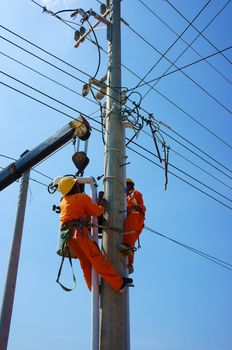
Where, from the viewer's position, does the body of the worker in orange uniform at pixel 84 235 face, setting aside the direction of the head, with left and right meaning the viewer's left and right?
facing away from the viewer and to the right of the viewer

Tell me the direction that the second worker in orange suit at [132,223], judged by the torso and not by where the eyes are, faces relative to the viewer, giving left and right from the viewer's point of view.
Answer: facing the viewer and to the left of the viewer

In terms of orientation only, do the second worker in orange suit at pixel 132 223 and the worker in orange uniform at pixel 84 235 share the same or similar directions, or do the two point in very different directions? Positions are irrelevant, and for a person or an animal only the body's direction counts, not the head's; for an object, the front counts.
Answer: very different directions
